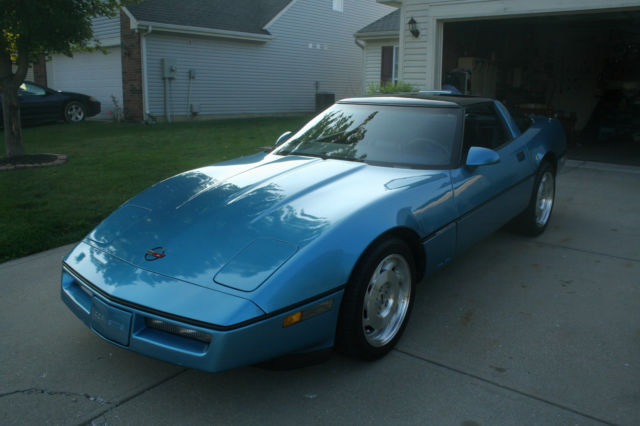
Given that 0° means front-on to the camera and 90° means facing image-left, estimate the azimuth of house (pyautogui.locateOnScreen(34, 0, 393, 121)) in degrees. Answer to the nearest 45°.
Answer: approximately 45°

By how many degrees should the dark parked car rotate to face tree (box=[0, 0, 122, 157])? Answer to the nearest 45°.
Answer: approximately 90° to its right

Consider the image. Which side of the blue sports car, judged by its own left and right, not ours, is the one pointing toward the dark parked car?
right

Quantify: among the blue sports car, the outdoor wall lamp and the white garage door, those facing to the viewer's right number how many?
0

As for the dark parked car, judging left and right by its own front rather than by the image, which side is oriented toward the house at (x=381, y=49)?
front

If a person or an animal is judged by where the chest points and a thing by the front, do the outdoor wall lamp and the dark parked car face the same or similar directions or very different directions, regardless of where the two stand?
very different directions

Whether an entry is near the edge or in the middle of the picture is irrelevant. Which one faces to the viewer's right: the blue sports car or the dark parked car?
the dark parked car

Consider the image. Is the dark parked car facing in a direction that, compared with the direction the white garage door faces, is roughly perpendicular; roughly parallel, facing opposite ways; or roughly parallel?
roughly perpendicular

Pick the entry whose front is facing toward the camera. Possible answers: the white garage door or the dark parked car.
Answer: the white garage door

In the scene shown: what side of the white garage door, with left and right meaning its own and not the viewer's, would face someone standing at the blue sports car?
front

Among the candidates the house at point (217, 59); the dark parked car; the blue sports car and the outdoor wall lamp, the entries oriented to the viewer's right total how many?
1

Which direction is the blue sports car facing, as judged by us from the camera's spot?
facing the viewer and to the left of the viewer

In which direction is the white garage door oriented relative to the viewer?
toward the camera

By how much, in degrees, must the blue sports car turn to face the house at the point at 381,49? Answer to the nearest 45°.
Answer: approximately 135° to its right
